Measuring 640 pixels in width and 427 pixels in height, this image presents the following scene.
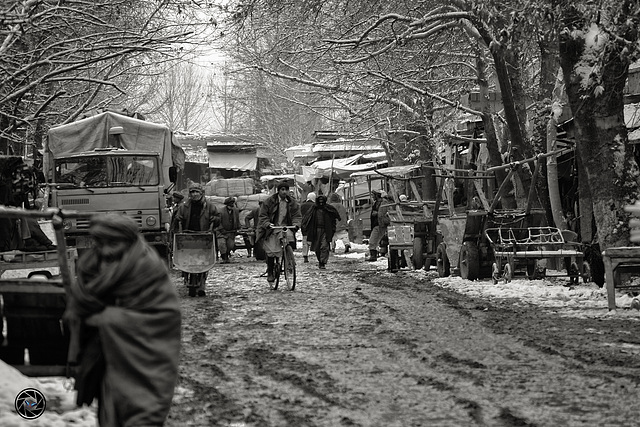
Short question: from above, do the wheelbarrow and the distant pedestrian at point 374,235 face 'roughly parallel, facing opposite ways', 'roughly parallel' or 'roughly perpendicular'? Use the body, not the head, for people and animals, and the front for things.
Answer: roughly perpendicular

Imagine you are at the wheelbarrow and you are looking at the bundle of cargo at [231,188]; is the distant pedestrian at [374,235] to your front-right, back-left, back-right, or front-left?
front-right

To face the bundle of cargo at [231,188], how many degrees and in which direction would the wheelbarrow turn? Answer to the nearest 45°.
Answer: approximately 180°

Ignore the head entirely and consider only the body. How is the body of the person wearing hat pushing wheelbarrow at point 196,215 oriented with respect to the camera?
toward the camera

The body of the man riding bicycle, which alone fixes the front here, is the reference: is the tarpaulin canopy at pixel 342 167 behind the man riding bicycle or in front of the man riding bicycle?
behind

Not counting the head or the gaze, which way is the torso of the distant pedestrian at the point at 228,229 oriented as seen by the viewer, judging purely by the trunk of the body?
toward the camera

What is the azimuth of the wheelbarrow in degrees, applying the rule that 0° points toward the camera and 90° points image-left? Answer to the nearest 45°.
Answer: approximately 0°

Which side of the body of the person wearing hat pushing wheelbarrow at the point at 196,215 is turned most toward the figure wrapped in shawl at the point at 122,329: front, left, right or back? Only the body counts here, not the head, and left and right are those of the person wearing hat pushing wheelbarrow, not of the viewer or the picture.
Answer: front

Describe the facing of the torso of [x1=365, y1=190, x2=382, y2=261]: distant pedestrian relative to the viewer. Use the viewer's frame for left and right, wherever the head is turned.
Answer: facing to the left of the viewer

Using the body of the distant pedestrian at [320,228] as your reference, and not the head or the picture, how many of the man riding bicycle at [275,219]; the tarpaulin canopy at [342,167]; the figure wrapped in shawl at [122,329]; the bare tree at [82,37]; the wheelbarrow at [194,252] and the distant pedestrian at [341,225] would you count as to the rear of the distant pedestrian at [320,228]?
2

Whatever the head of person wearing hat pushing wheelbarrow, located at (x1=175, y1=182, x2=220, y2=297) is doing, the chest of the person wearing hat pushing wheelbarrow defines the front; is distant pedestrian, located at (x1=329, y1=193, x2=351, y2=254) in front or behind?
behind

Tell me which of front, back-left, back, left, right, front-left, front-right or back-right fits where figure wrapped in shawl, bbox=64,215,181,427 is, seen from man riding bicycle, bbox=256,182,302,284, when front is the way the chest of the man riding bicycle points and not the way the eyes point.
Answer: front
